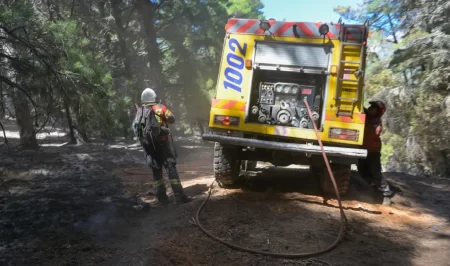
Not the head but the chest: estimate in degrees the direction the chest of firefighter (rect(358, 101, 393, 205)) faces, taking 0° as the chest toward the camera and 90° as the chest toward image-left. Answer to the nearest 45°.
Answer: approximately 90°

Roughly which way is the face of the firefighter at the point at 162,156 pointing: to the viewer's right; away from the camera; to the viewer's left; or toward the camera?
away from the camera

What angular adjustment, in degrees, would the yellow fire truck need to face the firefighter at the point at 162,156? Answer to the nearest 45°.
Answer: approximately 90° to its left

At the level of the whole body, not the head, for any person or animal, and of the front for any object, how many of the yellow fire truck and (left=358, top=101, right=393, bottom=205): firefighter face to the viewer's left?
1

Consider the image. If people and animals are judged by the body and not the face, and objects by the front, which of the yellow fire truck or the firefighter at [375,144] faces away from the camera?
the yellow fire truck

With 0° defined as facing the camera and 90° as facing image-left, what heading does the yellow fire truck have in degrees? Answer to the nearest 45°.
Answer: approximately 180°

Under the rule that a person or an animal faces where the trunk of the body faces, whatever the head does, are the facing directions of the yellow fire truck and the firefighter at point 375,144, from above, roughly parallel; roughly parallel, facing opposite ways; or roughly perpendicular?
roughly perpendicular

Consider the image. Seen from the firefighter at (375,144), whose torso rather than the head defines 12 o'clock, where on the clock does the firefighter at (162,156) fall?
the firefighter at (162,156) is roughly at 11 o'clock from the firefighter at (375,144).

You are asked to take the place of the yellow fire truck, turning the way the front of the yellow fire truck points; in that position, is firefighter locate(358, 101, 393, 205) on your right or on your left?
on your right
